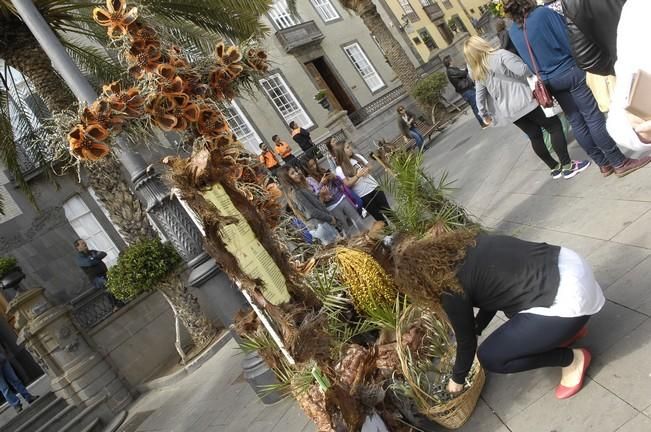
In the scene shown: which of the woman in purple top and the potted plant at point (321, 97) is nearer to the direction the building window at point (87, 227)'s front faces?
the woman in purple top

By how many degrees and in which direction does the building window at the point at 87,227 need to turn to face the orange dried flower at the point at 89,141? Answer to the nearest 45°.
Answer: approximately 45° to its right

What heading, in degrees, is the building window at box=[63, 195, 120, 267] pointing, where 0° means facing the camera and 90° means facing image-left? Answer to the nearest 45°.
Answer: approximately 315°

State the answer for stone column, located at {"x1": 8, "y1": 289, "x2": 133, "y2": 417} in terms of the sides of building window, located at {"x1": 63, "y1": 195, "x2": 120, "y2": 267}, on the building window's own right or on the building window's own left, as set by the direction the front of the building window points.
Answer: on the building window's own right
